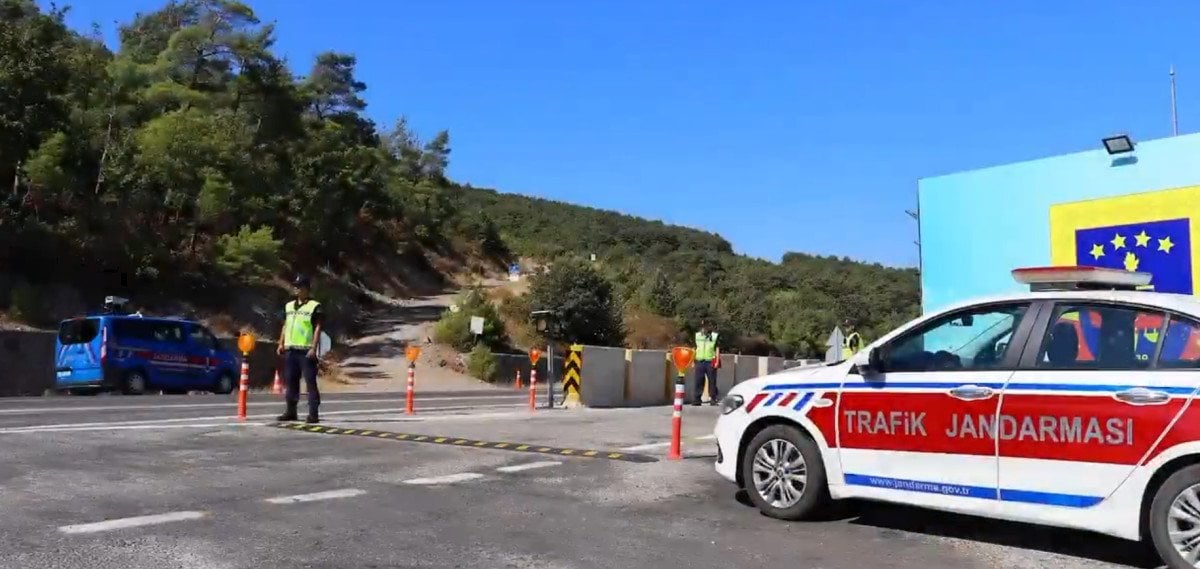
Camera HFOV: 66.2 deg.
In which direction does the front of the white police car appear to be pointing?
to the viewer's left

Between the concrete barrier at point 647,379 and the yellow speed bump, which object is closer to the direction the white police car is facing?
the yellow speed bump

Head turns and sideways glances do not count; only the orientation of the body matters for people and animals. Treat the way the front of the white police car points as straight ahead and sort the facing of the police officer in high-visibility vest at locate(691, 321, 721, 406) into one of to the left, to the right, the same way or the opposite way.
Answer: to the left

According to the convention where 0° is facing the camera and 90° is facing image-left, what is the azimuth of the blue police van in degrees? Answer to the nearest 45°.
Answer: approximately 225°

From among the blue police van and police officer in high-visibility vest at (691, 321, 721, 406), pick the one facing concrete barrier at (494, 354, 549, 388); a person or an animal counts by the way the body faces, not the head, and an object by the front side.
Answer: the blue police van

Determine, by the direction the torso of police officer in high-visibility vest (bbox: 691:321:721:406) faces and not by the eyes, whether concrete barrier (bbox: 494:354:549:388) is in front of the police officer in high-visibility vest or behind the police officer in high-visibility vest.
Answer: behind

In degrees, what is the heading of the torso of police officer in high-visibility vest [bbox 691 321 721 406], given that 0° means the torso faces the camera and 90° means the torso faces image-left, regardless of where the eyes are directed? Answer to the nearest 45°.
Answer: approximately 0°

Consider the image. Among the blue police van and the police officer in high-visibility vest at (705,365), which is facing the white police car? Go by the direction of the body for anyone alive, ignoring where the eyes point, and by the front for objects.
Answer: the police officer in high-visibility vest

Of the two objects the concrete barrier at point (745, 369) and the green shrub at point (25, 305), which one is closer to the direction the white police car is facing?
the green shrub

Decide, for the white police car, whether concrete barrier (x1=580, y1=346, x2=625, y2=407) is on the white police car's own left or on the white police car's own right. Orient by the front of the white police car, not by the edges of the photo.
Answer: on the white police car's own right

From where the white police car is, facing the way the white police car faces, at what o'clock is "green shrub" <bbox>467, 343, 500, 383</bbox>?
The green shrub is roughly at 2 o'clock from the white police car.

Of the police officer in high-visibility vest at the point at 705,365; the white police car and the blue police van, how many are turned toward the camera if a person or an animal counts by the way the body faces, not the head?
1

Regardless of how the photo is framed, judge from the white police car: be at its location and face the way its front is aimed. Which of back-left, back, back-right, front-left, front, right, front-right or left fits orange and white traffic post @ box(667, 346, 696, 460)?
front-right
